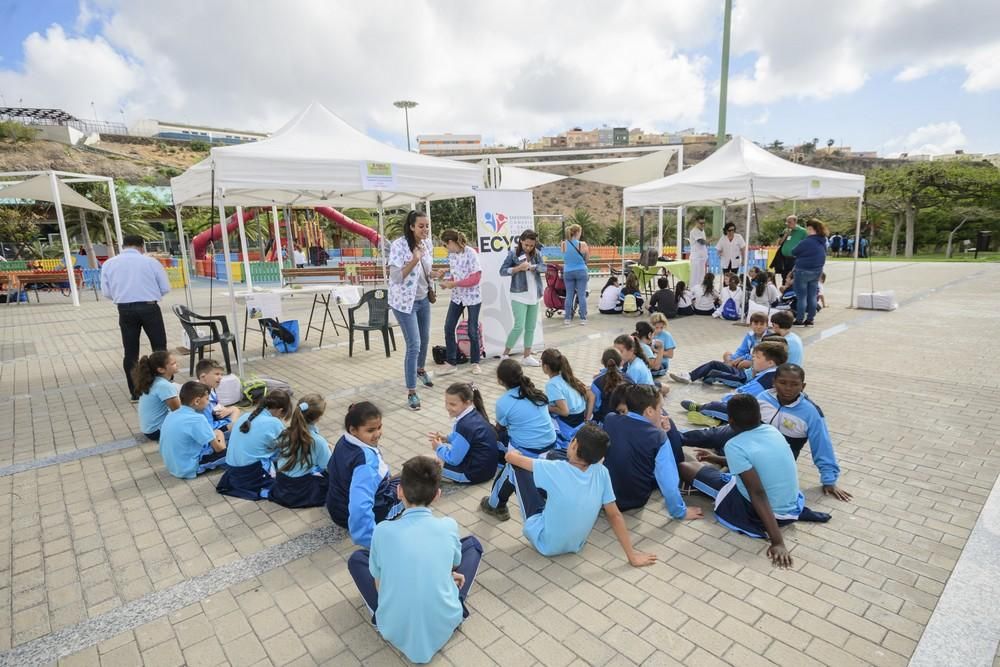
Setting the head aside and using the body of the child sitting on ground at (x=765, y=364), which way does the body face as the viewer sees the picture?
to the viewer's left

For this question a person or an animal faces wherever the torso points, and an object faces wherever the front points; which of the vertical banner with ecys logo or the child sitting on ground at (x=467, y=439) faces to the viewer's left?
the child sitting on ground

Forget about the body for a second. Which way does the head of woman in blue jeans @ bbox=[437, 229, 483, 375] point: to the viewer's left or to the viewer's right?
to the viewer's left

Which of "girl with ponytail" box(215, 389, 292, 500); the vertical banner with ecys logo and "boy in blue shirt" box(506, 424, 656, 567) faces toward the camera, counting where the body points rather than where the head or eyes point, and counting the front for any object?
the vertical banner with ecys logo

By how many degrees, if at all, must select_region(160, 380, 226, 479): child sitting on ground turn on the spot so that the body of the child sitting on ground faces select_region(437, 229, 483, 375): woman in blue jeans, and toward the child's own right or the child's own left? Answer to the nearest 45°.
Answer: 0° — they already face them

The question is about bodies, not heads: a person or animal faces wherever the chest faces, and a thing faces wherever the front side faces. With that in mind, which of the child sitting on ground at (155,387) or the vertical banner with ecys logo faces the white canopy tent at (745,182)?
the child sitting on ground

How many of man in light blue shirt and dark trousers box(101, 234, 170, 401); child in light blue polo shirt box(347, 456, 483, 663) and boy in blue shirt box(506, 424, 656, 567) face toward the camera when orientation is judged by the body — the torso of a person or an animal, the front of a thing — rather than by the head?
0

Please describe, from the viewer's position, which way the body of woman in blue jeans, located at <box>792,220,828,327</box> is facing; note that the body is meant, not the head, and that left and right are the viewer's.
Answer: facing away from the viewer and to the left of the viewer

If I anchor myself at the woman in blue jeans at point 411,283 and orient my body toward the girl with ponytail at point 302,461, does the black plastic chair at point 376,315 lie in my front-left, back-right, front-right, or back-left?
back-right

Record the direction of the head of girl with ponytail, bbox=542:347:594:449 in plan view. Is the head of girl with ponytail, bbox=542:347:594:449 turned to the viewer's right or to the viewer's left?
to the viewer's left

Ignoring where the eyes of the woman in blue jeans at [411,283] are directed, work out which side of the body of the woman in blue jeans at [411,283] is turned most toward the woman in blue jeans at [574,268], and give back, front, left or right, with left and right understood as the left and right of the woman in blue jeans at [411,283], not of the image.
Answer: left

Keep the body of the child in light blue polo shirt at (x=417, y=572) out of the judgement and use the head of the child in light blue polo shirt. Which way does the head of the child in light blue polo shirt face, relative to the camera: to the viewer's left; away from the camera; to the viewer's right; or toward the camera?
away from the camera

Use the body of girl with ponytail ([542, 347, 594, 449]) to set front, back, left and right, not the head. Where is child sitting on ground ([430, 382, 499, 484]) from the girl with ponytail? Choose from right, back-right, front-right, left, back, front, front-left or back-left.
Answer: left

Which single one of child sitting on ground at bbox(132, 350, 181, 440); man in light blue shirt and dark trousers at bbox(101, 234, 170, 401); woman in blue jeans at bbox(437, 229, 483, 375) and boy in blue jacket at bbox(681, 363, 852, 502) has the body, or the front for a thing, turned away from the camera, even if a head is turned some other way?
the man in light blue shirt and dark trousers

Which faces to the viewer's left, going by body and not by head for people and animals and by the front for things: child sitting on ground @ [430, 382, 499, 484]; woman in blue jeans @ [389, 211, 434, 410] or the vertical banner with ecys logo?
the child sitting on ground

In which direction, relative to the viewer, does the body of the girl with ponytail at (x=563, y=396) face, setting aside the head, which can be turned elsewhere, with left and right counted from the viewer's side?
facing away from the viewer and to the left of the viewer

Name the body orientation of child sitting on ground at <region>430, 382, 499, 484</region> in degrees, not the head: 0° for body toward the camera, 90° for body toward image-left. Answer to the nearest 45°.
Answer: approximately 90°

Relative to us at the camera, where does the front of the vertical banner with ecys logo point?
facing the viewer

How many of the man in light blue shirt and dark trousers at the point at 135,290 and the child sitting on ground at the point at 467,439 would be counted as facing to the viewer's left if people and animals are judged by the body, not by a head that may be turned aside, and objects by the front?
1
